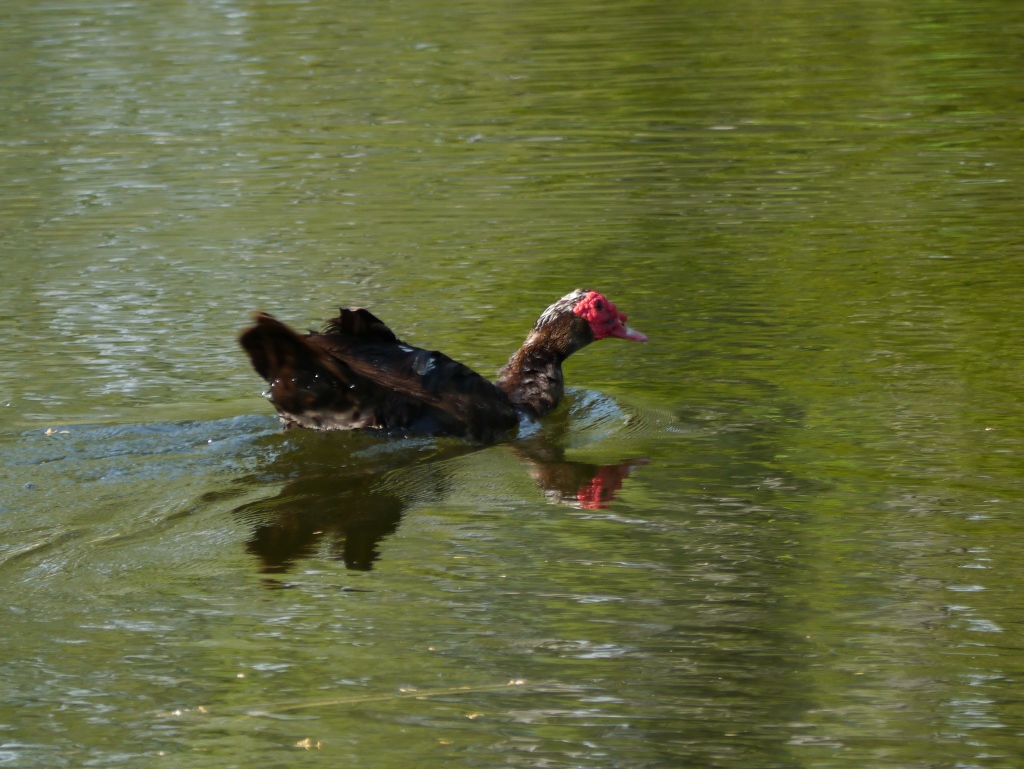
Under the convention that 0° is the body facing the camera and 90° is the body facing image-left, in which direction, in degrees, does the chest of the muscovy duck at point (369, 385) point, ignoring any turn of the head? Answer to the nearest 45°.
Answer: approximately 270°
